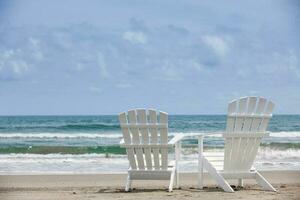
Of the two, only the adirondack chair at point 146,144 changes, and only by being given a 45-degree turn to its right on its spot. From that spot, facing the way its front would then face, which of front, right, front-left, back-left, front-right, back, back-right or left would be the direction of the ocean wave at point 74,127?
front-left

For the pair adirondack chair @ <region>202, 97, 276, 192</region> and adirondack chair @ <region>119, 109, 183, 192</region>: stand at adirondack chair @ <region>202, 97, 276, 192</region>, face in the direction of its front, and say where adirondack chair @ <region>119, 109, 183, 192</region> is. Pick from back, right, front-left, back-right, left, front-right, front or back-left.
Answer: front-left

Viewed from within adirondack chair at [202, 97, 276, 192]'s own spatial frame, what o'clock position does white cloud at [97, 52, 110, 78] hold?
The white cloud is roughly at 1 o'clock from the adirondack chair.

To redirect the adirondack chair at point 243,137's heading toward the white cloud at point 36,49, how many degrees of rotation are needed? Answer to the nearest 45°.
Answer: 0° — it already faces it

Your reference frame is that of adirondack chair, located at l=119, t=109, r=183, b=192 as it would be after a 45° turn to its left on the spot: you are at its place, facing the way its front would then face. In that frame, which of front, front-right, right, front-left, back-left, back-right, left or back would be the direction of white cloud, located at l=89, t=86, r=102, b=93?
front-right

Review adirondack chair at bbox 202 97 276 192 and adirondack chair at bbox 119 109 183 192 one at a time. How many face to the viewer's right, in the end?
0

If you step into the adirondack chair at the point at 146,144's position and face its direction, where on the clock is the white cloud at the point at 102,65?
The white cloud is roughly at 12 o'clock from the adirondack chair.

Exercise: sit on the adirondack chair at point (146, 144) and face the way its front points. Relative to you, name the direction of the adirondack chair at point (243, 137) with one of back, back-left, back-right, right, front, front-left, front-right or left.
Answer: right

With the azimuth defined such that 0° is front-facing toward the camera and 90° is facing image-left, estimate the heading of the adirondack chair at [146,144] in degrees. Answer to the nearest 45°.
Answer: approximately 180°

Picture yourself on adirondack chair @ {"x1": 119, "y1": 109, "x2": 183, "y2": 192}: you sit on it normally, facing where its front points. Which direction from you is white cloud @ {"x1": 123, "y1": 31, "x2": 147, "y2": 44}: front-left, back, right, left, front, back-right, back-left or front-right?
front

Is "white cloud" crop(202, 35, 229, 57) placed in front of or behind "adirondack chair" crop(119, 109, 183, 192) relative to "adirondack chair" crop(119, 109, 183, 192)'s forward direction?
in front

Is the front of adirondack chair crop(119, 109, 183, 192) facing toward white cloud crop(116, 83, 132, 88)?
yes

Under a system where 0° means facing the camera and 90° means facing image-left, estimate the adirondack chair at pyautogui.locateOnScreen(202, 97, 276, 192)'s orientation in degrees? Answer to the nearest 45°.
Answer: approximately 135°

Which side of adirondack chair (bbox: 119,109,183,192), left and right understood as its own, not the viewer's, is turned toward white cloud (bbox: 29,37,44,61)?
front

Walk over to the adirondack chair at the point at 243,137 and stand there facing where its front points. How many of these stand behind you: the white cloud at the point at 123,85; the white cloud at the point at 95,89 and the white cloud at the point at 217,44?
0
